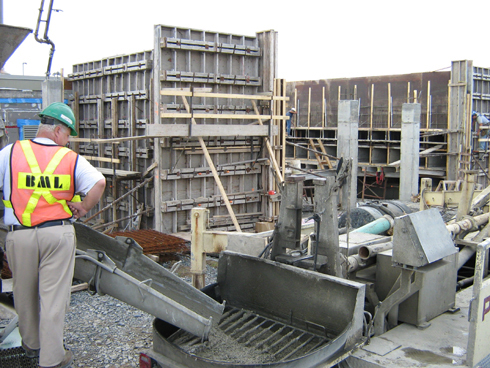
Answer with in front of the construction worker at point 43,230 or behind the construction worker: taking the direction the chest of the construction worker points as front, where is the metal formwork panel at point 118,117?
in front

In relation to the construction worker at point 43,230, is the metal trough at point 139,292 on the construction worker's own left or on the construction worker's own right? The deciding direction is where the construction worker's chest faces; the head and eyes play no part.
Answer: on the construction worker's own right

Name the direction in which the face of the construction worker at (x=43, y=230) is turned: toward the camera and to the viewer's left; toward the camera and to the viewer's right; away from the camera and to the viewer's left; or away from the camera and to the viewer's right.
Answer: away from the camera and to the viewer's right

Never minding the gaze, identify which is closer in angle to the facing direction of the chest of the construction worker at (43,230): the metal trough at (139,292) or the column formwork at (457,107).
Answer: the column formwork

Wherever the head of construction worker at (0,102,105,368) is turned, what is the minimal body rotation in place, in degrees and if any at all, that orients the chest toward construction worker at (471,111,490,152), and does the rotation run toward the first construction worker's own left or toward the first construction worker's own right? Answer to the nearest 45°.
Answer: approximately 45° to the first construction worker's own right

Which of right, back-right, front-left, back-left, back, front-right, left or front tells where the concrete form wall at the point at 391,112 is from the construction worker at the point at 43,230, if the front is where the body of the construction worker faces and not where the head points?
front-right

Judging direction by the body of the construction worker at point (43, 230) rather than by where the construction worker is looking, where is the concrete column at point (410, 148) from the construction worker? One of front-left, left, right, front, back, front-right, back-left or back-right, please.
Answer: front-right

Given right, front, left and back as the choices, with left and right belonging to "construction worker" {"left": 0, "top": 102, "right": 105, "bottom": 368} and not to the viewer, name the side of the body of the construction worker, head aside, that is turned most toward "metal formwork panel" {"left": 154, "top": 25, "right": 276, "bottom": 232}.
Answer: front

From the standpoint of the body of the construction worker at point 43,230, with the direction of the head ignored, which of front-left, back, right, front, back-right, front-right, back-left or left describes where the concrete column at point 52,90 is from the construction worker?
front

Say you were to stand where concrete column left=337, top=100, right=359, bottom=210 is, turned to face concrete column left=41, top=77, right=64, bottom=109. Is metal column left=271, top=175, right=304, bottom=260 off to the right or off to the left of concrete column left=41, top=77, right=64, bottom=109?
left

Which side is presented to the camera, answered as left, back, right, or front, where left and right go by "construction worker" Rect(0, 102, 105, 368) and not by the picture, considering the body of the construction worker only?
back
